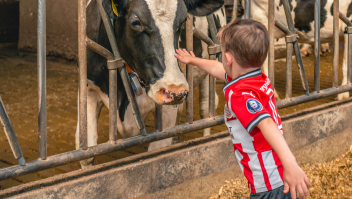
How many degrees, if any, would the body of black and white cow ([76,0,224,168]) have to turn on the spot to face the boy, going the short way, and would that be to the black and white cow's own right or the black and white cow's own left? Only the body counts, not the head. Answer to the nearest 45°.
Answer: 0° — it already faces them

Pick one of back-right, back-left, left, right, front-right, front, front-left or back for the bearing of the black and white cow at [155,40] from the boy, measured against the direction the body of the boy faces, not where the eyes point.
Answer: front-right

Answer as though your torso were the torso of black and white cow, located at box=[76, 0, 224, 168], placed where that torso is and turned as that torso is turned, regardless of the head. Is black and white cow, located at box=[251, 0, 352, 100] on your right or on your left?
on your left

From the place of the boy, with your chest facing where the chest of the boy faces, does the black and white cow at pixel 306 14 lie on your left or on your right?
on your right

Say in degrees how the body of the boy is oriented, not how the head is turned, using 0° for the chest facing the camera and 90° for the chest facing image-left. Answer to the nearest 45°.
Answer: approximately 90°

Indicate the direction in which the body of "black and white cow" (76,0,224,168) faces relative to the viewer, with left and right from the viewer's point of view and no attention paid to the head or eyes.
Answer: facing the viewer and to the right of the viewer

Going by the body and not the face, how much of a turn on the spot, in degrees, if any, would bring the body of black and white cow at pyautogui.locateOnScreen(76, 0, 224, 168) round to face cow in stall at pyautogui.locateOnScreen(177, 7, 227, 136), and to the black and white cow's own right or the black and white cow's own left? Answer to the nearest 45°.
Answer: approximately 135° to the black and white cow's own left

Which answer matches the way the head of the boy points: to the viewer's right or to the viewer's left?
to the viewer's left

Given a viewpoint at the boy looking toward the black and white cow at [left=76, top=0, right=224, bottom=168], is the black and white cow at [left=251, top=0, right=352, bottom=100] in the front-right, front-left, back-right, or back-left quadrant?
front-right
